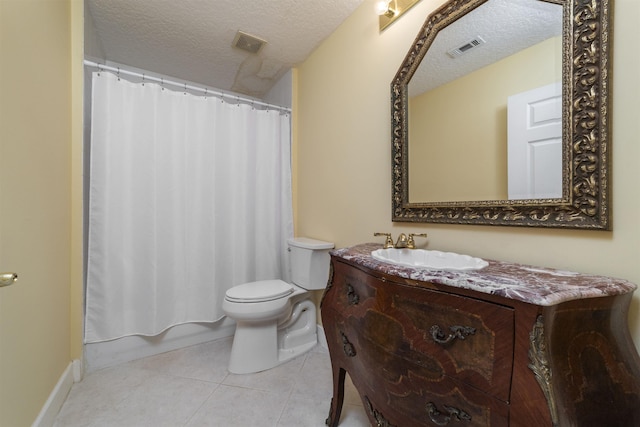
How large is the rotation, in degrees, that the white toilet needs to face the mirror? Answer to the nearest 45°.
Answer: approximately 90° to its left

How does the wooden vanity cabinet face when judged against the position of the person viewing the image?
facing the viewer and to the left of the viewer

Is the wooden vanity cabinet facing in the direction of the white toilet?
no

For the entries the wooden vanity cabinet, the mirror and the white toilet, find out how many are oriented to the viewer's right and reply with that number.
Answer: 0

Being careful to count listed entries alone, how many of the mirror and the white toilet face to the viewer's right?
0

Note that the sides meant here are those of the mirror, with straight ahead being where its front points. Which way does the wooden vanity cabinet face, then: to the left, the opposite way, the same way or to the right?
the same way

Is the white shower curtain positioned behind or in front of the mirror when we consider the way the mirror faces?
in front
